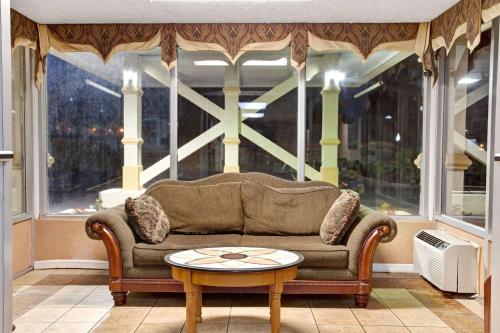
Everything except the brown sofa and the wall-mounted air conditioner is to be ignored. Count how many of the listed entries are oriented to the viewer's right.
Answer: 0

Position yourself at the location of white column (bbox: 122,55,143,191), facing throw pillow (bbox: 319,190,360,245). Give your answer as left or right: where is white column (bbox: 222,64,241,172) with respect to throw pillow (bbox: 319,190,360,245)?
left

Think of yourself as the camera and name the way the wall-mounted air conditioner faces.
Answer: facing the viewer and to the left of the viewer

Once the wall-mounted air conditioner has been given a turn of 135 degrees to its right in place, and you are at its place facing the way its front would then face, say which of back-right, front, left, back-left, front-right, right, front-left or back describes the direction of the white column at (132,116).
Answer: left

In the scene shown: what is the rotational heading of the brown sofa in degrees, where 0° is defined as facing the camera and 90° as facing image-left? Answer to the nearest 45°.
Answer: approximately 0°

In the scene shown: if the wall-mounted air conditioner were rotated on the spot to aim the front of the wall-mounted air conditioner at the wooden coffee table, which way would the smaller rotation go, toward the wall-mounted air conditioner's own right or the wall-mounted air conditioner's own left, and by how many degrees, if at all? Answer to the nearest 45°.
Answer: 0° — it already faces it

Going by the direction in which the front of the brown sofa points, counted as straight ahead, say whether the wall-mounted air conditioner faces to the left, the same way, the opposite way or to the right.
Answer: to the right

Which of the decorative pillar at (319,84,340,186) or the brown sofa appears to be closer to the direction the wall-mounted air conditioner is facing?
the brown sofa

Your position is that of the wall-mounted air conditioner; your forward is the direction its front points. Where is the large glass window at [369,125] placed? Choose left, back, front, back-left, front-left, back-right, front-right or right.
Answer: right

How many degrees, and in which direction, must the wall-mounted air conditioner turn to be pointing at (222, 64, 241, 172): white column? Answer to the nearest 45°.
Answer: approximately 45° to its right

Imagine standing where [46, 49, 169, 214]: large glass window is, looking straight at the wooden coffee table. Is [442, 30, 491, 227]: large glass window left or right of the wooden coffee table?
left

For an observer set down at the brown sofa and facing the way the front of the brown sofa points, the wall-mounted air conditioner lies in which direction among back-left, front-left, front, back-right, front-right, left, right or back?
left

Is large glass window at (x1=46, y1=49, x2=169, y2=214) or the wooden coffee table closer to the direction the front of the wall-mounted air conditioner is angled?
the wooden coffee table
